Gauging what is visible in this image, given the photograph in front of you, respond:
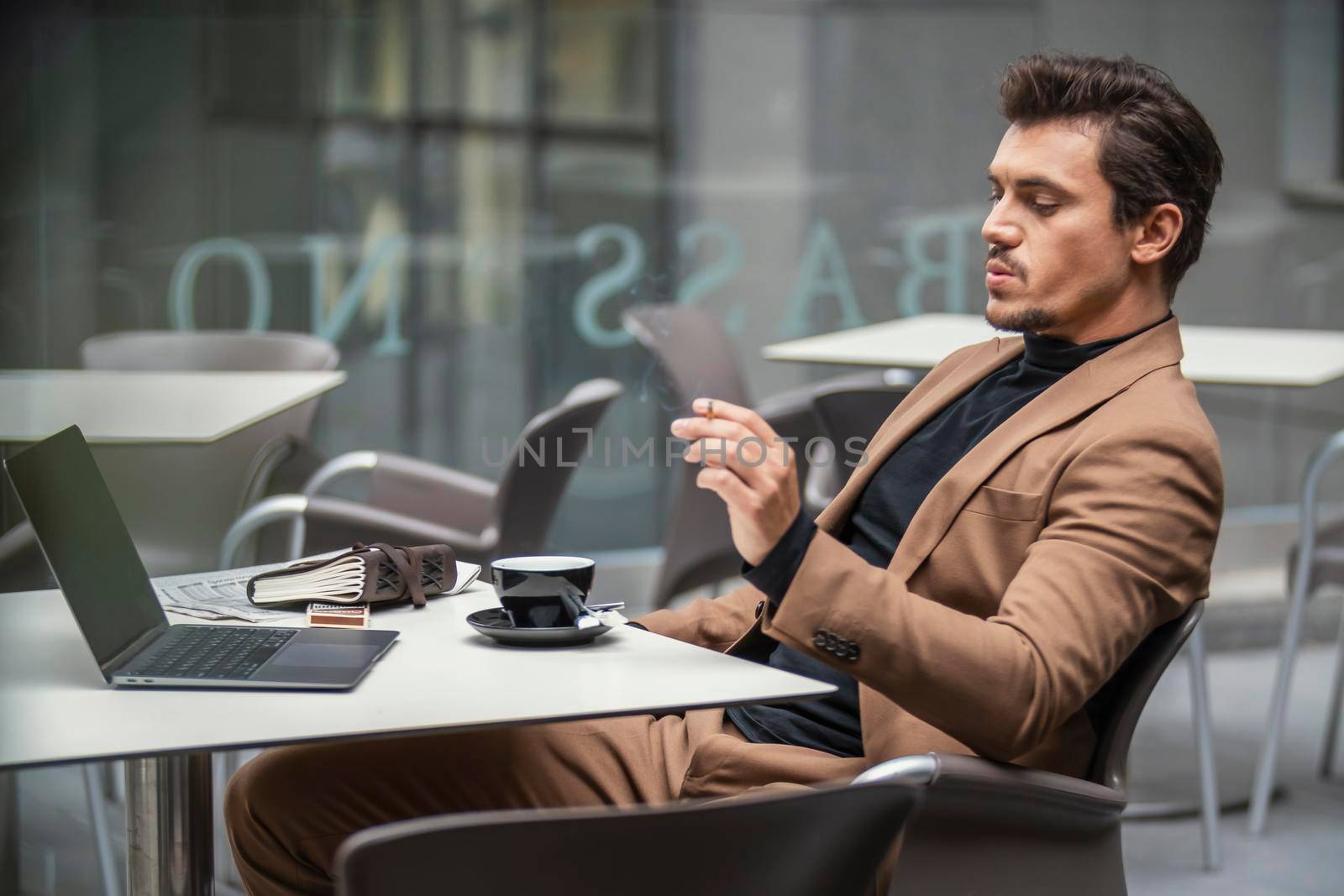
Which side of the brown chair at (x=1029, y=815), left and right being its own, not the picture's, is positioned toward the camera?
left

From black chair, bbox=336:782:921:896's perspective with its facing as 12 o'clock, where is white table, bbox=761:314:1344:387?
The white table is roughly at 1 o'clock from the black chair.

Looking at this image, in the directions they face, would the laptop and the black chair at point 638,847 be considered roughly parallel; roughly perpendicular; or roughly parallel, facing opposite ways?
roughly perpendicular

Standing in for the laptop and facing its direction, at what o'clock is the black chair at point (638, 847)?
The black chair is roughly at 2 o'clock from the laptop.

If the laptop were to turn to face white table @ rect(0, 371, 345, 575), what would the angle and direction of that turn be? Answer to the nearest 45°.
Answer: approximately 90° to its left

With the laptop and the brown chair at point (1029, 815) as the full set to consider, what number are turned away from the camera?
0

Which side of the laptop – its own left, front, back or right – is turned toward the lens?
right

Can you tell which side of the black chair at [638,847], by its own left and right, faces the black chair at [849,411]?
front

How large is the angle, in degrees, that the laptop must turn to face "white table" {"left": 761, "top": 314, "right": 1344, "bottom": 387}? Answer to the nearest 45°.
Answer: approximately 45° to its left

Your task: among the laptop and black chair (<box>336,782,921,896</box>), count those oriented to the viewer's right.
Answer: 1

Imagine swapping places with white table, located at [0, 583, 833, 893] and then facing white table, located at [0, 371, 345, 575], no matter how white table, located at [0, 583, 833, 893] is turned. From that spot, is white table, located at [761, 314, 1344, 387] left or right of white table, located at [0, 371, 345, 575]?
right

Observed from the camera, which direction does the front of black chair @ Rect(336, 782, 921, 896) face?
facing away from the viewer

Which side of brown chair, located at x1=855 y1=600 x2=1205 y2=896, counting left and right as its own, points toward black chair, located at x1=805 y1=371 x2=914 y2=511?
right

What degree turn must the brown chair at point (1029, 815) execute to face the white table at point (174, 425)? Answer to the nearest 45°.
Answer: approximately 45° to its right
